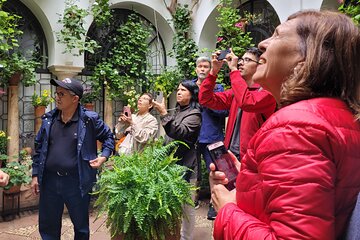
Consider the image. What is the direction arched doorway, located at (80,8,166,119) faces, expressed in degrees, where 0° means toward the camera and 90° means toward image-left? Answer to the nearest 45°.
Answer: approximately 0°

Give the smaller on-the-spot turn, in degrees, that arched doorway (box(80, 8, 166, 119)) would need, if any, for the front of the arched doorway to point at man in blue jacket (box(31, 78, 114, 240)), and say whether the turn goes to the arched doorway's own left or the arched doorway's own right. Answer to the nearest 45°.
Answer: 0° — it already faces them

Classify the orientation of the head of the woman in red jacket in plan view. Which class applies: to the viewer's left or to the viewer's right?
to the viewer's left

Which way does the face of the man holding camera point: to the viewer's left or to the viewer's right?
to the viewer's left

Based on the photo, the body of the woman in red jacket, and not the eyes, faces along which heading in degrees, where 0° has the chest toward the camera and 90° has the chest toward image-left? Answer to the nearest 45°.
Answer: approximately 90°

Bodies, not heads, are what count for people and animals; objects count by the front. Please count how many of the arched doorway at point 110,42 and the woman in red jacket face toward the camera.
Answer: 1

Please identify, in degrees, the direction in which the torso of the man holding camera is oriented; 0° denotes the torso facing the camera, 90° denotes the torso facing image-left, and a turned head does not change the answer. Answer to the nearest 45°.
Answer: approximately 45°

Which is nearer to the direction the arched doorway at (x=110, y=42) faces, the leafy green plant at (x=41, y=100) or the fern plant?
the fern plant
